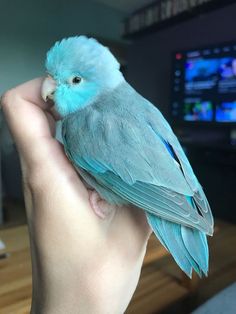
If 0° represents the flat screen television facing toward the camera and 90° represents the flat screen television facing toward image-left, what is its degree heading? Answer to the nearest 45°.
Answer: approximately 45°
